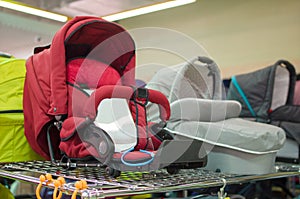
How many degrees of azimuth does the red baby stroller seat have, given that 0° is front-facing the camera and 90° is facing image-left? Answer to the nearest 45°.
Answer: approximately 315°

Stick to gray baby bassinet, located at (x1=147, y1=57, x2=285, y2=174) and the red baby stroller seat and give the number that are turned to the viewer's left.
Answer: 0

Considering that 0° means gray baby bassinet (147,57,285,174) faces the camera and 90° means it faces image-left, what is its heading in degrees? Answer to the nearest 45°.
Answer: approximately 315°
